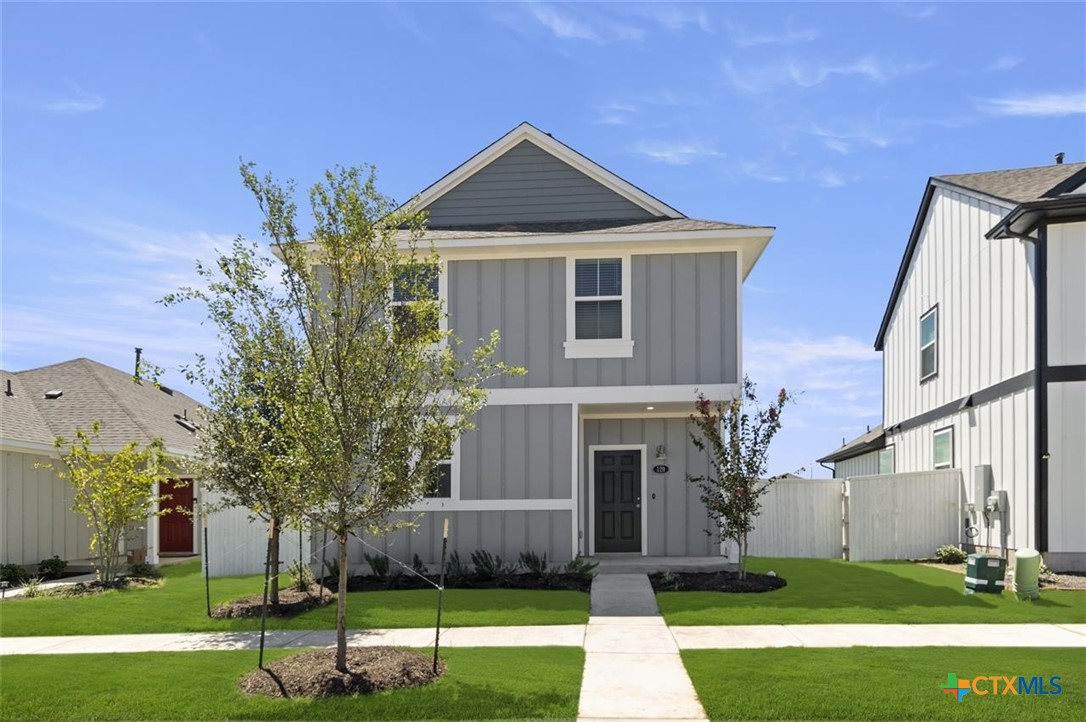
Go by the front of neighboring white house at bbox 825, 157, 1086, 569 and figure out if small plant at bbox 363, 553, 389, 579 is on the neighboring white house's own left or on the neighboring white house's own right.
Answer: on the neighboring white house's own right

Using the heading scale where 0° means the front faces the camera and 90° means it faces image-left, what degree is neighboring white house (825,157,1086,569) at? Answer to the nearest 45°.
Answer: approximately 0°

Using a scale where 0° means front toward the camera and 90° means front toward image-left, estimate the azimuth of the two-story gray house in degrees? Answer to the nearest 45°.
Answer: approximately 0°

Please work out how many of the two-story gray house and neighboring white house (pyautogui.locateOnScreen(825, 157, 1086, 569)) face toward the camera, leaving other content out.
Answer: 2

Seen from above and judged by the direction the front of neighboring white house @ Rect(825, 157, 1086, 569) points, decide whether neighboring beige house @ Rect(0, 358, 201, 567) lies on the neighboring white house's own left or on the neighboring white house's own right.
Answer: on the neighboring white house's own right

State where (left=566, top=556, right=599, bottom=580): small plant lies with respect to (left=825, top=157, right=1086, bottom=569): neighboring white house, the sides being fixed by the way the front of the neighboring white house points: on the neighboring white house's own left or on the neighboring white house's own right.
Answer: on the neighboring white house's own right

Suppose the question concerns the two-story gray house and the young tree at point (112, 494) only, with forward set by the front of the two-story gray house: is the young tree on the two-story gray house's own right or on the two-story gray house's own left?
on the two-story gray house's own right

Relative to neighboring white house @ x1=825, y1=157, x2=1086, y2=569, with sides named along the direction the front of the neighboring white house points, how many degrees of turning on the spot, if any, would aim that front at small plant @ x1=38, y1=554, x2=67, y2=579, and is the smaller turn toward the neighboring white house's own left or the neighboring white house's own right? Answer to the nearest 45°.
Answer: approximately 90° to the neighboring white house's own right

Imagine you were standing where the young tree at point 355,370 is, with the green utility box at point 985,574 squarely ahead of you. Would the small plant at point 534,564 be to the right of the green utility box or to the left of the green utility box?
left
